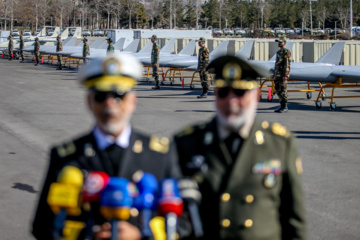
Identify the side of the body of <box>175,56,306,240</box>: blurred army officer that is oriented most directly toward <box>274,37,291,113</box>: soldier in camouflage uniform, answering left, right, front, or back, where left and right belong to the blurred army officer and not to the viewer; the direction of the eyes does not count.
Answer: back

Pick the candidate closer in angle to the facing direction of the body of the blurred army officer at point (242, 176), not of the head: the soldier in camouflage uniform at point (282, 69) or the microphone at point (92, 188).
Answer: the microphone

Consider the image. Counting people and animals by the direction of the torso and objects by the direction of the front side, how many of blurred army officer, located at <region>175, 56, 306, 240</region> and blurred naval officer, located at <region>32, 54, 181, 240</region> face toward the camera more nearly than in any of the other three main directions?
2

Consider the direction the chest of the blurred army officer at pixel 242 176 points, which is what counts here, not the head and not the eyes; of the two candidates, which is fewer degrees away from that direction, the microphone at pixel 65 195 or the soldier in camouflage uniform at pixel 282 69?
the microphone

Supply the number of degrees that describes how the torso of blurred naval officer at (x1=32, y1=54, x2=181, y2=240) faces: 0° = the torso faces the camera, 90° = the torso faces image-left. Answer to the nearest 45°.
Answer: approximately 0°

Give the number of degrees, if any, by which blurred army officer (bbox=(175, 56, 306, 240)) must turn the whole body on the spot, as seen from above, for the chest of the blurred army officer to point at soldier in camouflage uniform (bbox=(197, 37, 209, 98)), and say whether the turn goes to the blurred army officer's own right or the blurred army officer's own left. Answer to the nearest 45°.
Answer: approximately 180°

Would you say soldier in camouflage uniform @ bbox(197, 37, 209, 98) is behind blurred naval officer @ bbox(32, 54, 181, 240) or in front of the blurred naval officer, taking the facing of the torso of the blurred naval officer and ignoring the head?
behind
